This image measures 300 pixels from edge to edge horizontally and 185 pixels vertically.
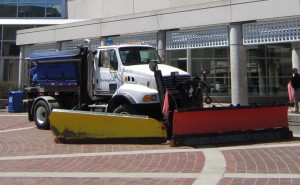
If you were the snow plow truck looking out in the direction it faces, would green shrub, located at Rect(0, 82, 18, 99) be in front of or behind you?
behind

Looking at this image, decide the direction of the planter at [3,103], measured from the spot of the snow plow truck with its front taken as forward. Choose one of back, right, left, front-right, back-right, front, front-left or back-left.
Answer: back

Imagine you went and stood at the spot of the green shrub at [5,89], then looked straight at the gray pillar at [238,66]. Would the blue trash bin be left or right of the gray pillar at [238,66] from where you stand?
right

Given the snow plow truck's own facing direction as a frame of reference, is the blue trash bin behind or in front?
behind

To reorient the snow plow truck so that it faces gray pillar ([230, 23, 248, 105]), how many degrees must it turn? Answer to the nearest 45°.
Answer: approximately 90° to its left

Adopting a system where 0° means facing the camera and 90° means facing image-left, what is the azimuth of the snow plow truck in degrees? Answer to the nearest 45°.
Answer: approximately 315°

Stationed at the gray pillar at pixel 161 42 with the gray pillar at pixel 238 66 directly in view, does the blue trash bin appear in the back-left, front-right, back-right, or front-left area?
back-right

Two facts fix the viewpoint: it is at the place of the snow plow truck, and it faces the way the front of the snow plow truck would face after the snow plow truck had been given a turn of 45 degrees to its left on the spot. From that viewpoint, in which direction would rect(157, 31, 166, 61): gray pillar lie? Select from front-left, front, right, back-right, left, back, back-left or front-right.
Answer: left

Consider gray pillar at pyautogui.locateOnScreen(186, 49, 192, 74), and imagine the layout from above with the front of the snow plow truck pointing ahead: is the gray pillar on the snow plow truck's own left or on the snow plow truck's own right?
on the snow plow truck's own left
